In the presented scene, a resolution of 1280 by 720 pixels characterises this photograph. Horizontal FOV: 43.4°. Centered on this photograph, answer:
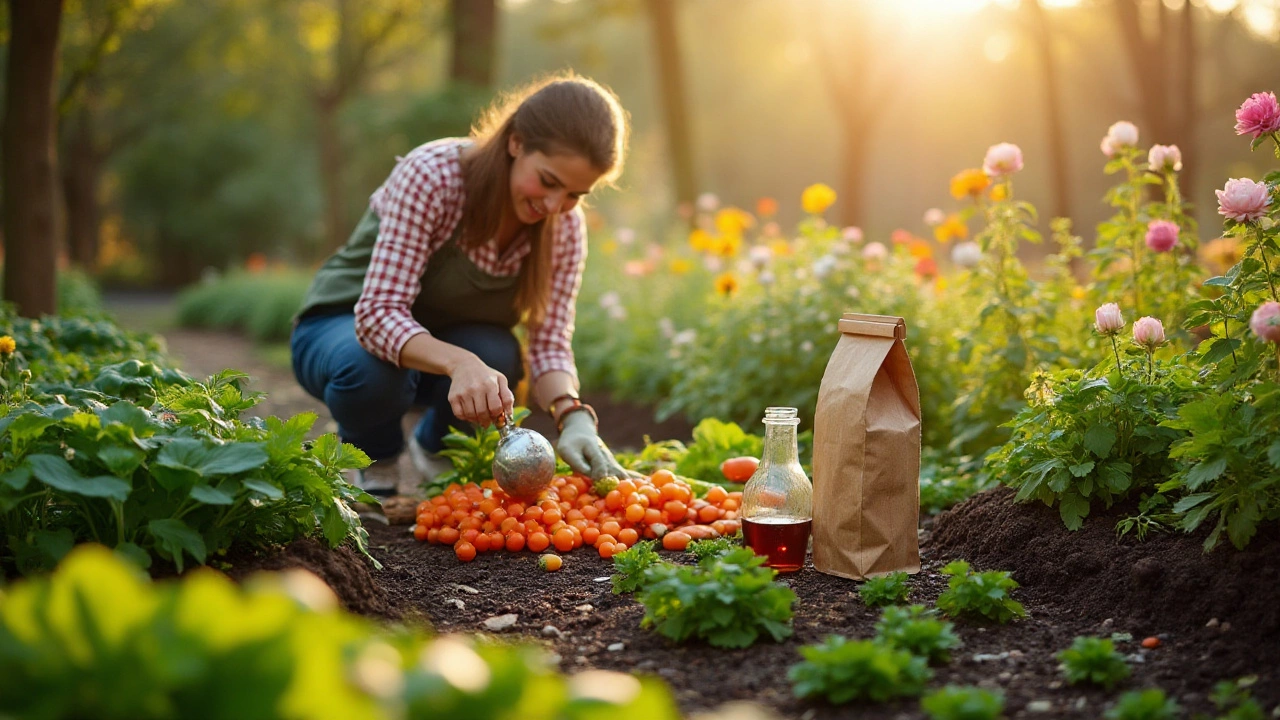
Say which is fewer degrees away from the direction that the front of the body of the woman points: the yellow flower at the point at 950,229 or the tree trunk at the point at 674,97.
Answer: the yellow flower

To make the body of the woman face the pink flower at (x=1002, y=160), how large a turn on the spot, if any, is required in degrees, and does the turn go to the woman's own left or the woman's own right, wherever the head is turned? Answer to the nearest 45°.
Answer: approximately 45° to the woman's own left

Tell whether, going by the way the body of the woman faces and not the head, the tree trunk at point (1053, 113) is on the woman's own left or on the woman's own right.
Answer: on the woman's own left

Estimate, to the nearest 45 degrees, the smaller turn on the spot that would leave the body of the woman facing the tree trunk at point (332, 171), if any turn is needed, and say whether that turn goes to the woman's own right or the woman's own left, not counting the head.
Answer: approximately 135° to the woman's own left

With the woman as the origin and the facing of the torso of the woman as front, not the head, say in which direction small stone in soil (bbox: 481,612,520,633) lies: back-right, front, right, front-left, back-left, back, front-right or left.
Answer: front-right

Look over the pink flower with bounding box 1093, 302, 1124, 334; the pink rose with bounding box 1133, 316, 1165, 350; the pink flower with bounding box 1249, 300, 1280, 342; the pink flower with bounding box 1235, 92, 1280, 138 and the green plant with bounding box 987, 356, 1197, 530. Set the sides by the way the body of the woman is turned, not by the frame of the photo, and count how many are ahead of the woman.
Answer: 5

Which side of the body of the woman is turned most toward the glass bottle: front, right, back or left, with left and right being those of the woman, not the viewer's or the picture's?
front

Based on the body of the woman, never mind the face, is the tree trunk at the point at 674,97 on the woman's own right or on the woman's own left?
on the woman's own left

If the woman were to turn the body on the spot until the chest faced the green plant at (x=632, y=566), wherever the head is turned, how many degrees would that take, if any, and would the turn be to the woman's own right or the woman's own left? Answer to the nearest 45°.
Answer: approximately 45° to the woman's own right

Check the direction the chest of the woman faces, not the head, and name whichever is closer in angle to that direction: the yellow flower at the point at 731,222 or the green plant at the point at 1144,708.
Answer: the green plant

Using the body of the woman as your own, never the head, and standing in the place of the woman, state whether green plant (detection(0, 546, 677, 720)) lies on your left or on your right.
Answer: on your right

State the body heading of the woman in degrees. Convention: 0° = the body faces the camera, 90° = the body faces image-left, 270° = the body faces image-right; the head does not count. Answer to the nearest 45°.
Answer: approximately 315°

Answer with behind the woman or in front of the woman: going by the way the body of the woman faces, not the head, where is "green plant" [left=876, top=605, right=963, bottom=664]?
in front

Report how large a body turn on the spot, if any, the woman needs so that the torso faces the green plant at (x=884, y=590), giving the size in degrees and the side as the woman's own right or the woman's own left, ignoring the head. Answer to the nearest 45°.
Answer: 0° — they already face it

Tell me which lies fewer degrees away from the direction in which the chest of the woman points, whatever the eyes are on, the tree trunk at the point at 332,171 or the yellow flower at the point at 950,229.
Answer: the yellow flower

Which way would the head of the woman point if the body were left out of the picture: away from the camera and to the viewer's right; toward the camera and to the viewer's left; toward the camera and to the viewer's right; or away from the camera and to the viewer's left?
toward the camera and to the viewer's right

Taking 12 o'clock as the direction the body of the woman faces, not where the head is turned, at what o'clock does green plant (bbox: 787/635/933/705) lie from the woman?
The green plant is roughly at 1 o'clock from the woman.

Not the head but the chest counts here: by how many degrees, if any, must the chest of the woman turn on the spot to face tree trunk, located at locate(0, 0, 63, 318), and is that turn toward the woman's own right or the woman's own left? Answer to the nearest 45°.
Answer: approximately 180°
